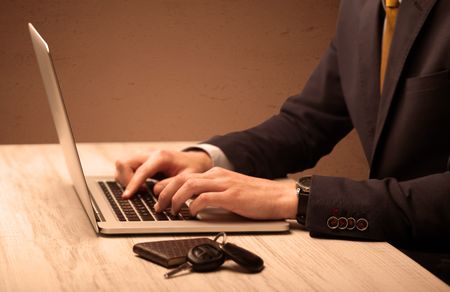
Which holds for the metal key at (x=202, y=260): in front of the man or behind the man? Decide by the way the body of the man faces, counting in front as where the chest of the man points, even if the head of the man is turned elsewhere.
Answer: in front

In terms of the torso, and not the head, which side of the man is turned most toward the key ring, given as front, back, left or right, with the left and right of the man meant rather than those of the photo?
front

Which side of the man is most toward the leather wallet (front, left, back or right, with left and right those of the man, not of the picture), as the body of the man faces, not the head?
front

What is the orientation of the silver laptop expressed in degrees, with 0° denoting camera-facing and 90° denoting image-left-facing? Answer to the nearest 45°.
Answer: approximately 270°
